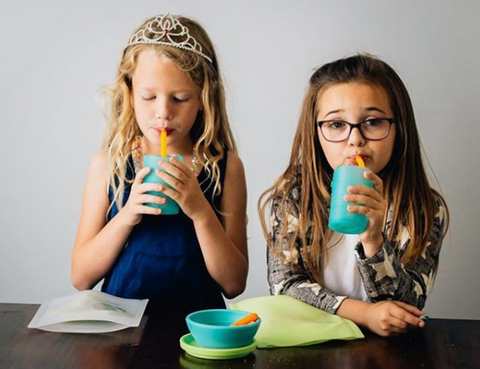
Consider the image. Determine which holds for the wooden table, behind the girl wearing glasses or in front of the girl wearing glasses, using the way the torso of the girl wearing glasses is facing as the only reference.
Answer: in front

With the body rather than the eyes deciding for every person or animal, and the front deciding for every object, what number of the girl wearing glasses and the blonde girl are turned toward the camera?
2

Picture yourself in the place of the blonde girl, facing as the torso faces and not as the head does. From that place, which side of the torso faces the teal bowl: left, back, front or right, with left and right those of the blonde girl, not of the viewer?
front

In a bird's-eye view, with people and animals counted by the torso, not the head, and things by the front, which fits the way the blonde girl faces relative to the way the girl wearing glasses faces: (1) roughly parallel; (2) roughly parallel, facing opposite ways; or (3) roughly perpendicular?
roughly parallel

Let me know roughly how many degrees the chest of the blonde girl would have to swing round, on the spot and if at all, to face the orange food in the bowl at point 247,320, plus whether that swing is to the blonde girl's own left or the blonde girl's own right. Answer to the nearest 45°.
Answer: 0° — they already face it

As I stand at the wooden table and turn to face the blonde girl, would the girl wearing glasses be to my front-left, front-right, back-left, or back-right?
front-right

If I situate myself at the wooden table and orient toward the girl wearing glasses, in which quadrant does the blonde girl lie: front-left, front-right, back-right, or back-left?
front-left

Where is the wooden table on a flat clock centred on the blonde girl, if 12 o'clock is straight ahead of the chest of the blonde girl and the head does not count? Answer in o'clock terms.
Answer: The wooden table is roughly at 12 o'clock from the blonde girl.

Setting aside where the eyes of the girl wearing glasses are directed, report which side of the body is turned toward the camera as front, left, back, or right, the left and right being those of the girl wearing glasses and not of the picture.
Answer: front

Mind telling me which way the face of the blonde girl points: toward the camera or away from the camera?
toward the camera

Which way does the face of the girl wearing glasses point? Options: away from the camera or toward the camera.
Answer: toward the camera
